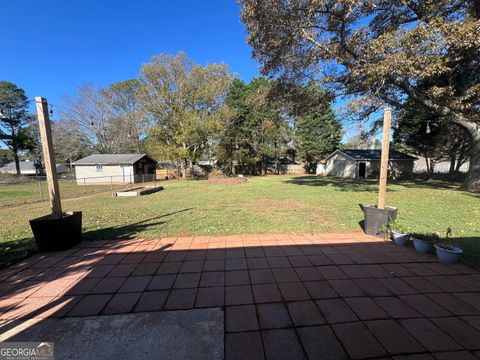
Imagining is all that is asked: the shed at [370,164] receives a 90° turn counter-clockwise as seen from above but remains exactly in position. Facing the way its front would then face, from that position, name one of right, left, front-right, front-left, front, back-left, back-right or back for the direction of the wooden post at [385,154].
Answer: back-right

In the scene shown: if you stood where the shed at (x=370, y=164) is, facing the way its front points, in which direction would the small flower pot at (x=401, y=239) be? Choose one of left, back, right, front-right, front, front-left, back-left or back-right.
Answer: front-right

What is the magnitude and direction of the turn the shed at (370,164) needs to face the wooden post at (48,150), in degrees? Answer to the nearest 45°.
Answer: approximately 45° to its right

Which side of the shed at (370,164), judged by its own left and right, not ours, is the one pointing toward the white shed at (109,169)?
right

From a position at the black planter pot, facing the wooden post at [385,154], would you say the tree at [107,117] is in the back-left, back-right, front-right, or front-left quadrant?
back-left

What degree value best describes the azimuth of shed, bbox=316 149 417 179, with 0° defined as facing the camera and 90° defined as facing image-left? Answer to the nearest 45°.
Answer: approximately 315°

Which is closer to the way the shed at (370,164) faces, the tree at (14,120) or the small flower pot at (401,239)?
the small flower pot

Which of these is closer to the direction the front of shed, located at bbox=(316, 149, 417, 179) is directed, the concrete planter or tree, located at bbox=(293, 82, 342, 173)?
the concrete planter

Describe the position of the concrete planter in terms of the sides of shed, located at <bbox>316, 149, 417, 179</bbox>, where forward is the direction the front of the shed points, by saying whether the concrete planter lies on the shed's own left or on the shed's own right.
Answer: on the shed's own right

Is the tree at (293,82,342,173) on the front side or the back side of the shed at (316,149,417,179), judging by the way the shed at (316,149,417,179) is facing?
on the back side

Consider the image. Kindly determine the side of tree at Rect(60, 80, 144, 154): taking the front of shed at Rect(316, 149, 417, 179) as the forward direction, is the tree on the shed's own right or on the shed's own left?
on the shed's own right
